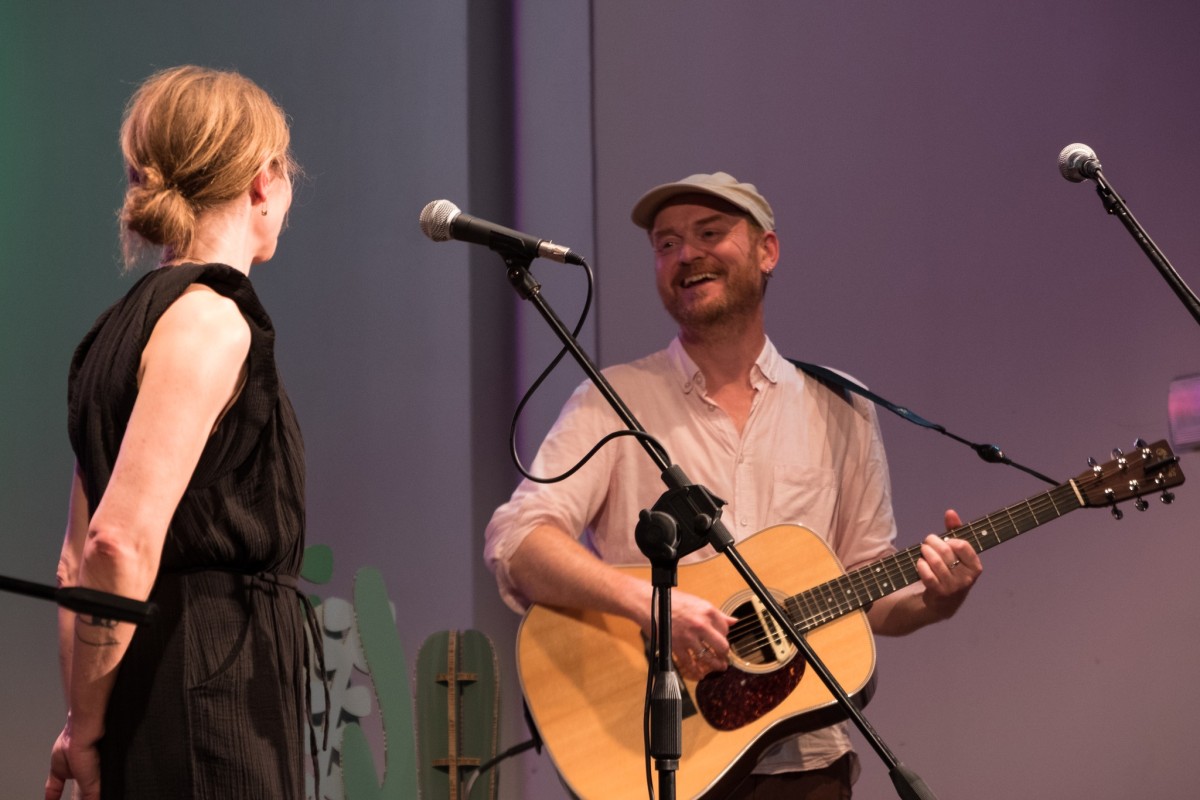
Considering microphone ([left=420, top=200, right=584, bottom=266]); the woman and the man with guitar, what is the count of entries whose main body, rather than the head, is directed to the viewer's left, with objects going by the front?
1

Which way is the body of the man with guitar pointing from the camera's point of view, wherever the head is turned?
toward the camera

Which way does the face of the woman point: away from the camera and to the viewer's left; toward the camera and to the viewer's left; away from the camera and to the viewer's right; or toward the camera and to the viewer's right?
away from the camera and to the viewer's right

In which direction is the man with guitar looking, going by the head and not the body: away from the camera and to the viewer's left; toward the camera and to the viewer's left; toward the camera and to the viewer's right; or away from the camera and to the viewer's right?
toward the camera and to the viewer's left

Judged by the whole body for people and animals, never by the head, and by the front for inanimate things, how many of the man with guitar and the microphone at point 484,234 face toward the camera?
1

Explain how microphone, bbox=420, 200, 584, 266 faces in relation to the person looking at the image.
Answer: facing to the left of the viewer

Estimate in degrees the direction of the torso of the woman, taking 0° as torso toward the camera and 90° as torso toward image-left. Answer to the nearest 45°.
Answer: approximately 270°

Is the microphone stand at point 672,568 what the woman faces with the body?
yes

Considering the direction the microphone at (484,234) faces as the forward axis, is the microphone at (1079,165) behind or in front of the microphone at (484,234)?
behind

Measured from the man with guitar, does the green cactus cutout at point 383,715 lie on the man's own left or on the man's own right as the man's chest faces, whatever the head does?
on the man's own right

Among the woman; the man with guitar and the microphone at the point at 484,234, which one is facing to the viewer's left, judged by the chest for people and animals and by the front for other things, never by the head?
the microphone
